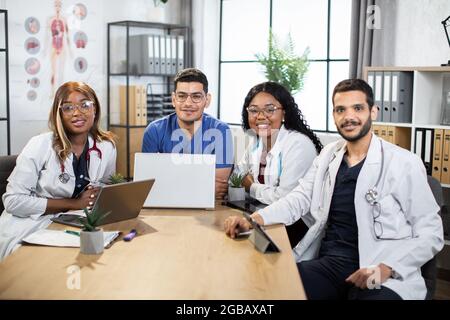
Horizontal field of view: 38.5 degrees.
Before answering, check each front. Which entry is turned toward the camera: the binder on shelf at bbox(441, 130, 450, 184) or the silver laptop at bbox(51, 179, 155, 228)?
the binder on shelf

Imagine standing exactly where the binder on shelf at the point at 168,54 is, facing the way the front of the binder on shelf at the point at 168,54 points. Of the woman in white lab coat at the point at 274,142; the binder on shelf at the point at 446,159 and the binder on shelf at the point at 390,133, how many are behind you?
0

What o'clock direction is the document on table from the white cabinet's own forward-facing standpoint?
The document on table is roughly at 1 o'clock from the white cabinet.

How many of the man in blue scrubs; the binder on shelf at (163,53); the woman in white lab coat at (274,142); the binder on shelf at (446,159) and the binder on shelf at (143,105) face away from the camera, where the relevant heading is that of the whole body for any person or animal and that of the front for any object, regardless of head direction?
0

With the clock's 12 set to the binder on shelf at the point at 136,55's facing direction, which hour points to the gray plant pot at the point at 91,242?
The gray plant pot is roughly at 12 o'clock from the binder on shelf.

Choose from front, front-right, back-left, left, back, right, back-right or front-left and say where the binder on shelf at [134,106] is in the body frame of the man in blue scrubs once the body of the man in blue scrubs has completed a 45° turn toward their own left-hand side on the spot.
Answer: back-left

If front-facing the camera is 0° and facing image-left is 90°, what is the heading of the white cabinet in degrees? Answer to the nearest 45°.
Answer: approximately 0°

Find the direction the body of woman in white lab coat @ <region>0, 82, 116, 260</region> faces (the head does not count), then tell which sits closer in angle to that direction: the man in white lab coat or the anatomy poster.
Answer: the man in white lab coat

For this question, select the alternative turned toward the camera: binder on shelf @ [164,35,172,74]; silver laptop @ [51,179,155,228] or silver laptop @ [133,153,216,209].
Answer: the binder on shelf

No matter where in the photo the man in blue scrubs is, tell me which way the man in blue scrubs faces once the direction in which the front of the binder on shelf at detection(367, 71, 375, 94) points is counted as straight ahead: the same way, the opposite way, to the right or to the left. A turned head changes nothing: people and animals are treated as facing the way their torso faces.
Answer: the same way

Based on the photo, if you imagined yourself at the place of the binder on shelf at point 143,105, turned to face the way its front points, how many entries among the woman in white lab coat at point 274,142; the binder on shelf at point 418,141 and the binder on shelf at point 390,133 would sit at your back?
0

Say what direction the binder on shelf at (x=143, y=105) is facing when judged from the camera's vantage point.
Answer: facing the viewer

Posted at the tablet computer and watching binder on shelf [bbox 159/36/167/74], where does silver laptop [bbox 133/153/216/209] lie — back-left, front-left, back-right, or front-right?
front-left

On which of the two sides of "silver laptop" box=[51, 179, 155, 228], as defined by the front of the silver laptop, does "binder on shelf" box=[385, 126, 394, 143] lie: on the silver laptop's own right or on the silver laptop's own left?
on the silver laptop's own right

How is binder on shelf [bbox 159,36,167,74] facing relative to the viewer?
toward the camera

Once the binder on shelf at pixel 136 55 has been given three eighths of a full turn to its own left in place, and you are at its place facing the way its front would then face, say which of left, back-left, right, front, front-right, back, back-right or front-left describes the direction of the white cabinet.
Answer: right

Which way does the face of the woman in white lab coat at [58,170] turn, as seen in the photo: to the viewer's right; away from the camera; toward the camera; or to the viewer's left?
toward the camera

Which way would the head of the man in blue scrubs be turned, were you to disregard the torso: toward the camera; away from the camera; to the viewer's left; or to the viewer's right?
toward the camera

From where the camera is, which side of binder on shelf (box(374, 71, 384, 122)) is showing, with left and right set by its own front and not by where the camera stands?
front
